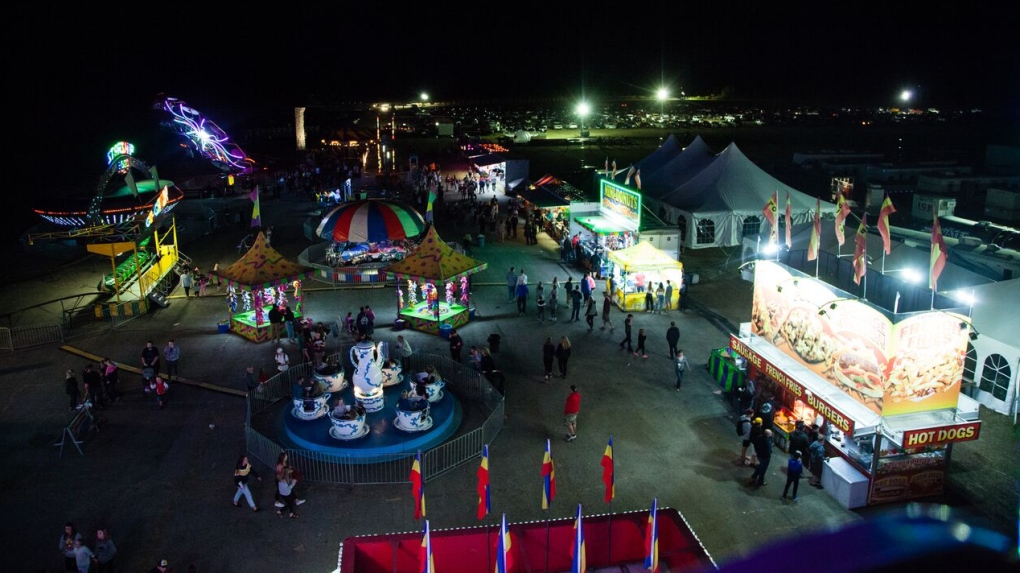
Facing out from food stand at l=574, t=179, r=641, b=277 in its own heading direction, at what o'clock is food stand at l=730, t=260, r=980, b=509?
food stand at l=730, t=260, r=980, b=509 is roughly at 10 o'clock from food stand at l=574, t=179, r=641, b=277.

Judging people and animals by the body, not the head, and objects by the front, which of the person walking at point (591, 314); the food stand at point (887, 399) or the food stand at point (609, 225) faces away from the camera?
the person walking

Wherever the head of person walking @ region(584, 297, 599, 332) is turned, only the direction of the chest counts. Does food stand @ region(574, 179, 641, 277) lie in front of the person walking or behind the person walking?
in front

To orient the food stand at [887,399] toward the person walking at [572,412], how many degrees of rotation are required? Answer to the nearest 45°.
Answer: approximately 45° to its right

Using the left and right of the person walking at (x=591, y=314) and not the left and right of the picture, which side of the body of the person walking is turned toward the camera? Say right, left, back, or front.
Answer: back

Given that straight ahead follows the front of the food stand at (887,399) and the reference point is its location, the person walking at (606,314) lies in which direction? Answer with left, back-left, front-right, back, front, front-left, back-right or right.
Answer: right

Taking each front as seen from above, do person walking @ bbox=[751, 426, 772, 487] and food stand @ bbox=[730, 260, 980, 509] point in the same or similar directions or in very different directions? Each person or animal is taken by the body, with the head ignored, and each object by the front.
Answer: very different directions

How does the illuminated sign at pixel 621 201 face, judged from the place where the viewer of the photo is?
facing the viewer and to the left of the viewer

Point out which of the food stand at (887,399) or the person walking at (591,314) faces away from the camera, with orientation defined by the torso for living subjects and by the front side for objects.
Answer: the person walking

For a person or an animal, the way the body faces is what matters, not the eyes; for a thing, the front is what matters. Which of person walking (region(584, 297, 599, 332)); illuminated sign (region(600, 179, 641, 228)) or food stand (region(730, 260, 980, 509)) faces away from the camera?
the person walking

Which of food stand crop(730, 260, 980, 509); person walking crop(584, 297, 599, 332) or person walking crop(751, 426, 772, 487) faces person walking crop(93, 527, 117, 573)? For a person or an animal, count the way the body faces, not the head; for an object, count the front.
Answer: the food stand

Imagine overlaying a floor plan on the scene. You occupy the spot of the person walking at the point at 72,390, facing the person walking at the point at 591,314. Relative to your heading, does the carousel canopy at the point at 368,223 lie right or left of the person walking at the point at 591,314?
left

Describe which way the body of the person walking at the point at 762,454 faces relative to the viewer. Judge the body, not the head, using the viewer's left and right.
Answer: facing away from the viewer and to the right of the viewer
